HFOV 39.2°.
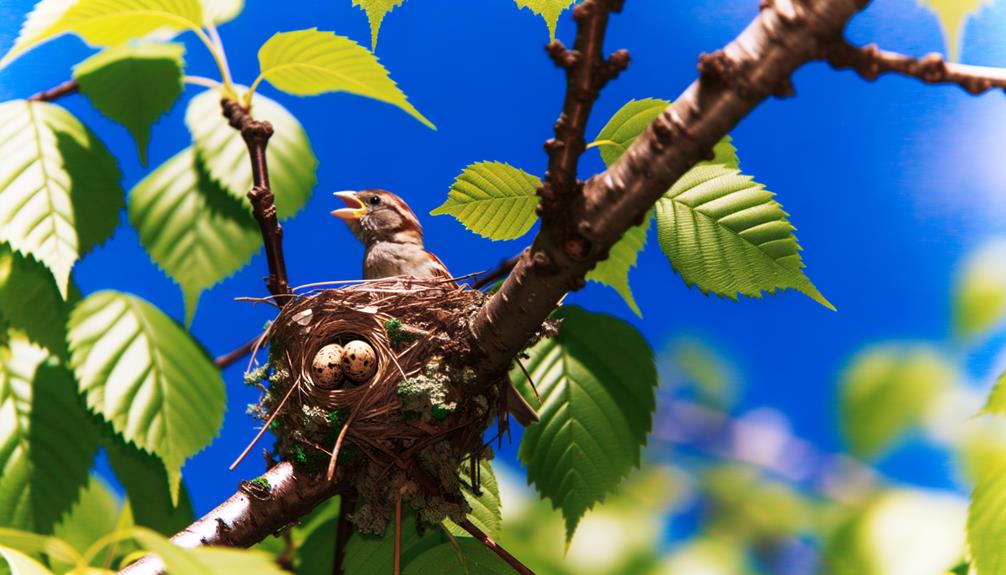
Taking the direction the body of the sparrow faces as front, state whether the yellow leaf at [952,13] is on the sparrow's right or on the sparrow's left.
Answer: on the sparrow's left

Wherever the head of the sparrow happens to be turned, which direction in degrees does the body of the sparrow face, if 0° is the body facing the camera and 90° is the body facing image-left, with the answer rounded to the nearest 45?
approximately 90°

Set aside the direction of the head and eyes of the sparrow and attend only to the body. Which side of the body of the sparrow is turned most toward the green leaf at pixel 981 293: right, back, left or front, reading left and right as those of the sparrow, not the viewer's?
back

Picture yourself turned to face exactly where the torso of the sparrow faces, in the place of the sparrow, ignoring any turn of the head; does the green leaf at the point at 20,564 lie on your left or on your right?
on your left

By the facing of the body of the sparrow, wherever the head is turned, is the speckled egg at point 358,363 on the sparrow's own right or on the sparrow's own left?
on the sparrow's own left

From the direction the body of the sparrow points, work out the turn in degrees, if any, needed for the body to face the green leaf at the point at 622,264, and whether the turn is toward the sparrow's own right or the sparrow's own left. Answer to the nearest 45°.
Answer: approximately 135° to the sparrow's own left
